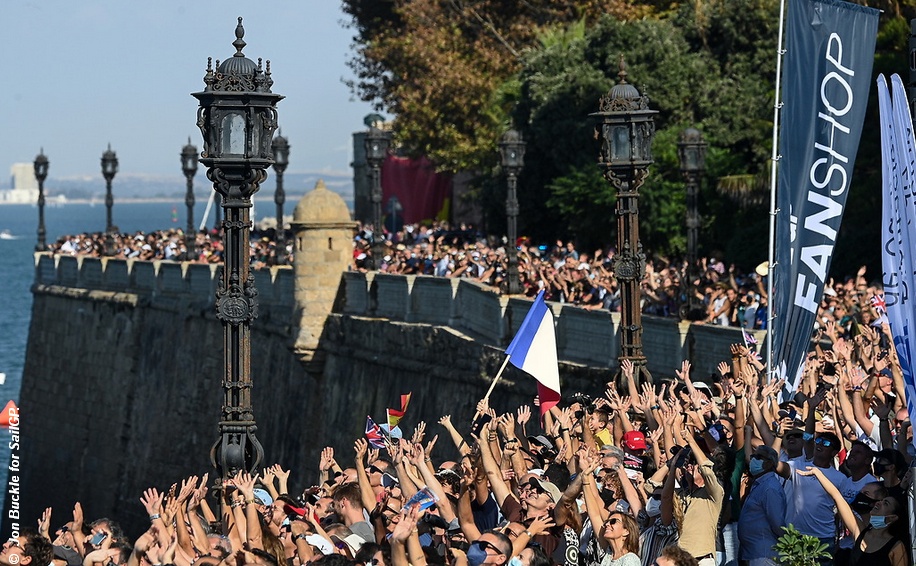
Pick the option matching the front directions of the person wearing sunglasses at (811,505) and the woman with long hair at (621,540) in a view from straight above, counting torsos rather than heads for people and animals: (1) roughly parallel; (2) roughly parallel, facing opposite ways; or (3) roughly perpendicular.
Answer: roughly parallel

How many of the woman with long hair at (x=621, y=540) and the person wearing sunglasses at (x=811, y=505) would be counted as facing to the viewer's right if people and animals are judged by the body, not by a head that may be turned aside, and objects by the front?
0

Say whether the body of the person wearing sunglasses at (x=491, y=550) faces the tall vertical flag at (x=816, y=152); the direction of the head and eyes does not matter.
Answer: no

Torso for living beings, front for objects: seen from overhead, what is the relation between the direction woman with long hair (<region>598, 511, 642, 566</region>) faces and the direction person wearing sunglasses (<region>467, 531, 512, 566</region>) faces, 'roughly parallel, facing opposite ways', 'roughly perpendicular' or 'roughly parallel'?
roughly parallel

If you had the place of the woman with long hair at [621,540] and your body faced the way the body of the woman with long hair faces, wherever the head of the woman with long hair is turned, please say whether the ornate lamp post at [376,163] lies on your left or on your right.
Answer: on your right

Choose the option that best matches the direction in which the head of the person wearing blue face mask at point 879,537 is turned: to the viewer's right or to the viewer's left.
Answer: to the viewer's left

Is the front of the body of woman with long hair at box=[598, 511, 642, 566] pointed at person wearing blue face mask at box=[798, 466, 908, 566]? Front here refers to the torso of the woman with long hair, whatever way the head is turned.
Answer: no

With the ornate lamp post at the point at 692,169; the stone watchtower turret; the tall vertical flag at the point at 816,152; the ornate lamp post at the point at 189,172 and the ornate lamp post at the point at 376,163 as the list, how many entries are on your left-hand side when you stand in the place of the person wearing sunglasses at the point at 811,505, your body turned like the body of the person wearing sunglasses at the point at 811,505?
0

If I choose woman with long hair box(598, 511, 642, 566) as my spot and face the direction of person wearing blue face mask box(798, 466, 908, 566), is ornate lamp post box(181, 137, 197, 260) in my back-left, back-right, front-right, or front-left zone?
back-left

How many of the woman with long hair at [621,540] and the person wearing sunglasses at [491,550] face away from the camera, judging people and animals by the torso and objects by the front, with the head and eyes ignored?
0

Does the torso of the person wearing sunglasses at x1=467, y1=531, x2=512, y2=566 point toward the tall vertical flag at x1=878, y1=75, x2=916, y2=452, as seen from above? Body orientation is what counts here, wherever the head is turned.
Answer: no

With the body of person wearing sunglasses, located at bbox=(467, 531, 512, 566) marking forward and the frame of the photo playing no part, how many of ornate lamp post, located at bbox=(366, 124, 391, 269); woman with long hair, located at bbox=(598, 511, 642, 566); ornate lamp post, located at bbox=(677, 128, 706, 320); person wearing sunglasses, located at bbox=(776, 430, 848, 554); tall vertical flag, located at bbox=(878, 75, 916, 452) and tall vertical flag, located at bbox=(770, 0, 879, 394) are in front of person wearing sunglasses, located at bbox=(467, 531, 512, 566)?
0

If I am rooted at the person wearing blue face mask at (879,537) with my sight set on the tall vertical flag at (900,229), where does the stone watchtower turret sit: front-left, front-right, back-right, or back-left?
front-left

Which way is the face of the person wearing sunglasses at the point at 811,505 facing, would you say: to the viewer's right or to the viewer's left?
to the viewer's left

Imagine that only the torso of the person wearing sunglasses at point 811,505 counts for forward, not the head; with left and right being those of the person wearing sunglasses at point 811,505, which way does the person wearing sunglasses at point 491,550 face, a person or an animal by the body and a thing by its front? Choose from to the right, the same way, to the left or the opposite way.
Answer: the same way
